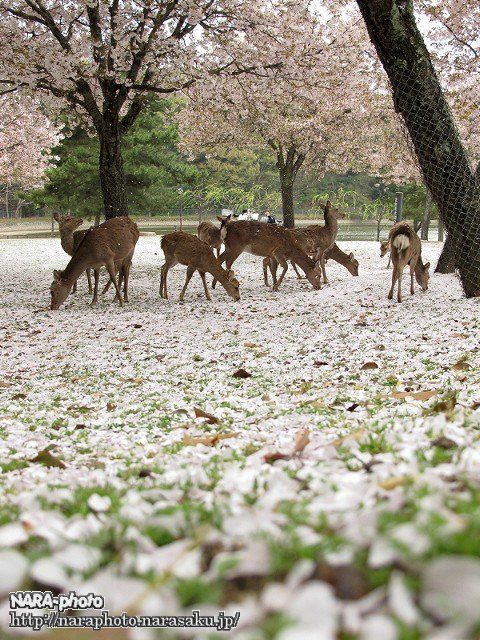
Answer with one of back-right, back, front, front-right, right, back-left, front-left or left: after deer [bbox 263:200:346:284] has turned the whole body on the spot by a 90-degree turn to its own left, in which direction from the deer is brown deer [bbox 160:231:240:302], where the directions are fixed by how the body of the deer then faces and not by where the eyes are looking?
back-left

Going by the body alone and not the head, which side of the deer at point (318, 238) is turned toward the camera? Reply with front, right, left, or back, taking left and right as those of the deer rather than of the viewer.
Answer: right

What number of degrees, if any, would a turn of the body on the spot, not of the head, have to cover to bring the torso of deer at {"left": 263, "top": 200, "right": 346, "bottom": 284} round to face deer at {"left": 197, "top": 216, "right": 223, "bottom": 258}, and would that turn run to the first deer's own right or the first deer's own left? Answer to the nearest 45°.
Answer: approximately 135° to the first deer's own left

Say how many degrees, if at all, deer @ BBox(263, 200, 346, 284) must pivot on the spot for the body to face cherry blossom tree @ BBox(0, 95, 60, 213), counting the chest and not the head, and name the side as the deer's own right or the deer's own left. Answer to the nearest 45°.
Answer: approximately 135° to the deer's own left

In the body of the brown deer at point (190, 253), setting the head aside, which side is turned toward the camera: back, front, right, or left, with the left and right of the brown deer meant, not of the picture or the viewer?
right

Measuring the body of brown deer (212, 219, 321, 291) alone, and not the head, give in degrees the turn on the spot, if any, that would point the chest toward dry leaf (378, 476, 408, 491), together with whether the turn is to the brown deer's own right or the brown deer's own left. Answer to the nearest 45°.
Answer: approximately 90° to the brown deer's own right

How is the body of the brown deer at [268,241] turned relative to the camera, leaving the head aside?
to the viewer's right

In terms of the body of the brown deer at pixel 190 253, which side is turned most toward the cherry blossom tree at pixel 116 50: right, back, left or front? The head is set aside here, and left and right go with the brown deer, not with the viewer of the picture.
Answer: left

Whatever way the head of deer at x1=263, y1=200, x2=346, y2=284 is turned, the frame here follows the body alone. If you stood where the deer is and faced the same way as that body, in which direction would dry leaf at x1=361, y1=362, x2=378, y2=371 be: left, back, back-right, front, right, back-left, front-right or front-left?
right

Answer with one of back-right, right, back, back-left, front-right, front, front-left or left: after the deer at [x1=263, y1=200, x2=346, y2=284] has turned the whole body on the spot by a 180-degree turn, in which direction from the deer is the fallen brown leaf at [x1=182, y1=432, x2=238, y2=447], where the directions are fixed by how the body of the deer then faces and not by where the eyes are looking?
left

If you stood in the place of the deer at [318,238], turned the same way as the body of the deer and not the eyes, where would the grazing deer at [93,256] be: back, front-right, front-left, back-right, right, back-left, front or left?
back-right

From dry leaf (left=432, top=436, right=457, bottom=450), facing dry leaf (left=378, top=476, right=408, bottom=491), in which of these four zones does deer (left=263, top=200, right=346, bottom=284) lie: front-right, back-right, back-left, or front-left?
back-right

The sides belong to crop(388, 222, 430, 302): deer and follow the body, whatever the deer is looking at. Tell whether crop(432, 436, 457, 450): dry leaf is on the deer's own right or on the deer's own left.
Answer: on the deer's own right

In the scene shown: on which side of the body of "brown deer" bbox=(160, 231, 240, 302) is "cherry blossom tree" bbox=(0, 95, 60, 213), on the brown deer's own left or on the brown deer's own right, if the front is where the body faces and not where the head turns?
on the brown deer's own left
